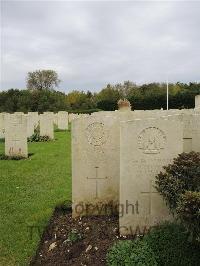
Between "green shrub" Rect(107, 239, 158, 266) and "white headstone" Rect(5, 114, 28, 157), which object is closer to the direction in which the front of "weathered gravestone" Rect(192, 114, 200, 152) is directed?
the green shrub

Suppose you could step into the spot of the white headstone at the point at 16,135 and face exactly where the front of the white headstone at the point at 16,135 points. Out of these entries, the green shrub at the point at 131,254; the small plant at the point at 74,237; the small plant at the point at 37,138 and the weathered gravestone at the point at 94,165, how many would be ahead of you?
3

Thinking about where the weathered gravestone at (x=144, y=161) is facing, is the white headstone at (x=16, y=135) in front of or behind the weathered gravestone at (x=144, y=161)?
behind

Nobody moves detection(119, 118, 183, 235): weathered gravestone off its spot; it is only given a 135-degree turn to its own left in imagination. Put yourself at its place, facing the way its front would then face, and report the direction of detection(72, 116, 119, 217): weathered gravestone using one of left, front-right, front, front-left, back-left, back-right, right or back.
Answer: left

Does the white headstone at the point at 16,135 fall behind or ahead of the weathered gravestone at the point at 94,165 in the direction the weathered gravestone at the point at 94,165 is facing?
behind
